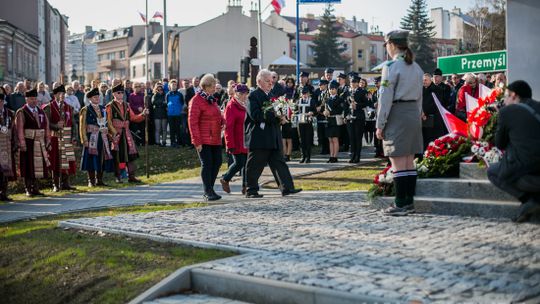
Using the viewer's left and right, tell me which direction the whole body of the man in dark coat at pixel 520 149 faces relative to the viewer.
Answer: facing away from the viewer and to the left of the viewer

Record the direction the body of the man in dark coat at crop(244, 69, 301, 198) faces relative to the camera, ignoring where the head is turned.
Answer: to the viewer's right

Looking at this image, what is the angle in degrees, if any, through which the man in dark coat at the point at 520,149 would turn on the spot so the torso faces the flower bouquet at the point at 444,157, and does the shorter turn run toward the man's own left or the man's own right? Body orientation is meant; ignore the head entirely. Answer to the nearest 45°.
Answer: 0° — they already face it

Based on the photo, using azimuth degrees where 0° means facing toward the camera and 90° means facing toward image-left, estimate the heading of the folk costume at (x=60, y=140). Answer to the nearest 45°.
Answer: approximately 0°

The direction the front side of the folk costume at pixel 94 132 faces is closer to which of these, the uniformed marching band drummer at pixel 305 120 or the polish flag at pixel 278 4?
the uniformed marching band drummer

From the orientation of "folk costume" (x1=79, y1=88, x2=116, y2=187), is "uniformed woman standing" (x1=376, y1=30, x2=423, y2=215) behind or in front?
in front

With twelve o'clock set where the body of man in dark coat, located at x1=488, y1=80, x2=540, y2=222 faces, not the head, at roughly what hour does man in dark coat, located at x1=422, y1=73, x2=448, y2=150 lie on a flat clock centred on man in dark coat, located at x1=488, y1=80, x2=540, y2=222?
man in dark coat, located at x1=422, y1=73, x2=448, y2=150 is roughly at 1 o'clock from man in dark coat, located at x1=488, y1=80, x2=540, y2=222.

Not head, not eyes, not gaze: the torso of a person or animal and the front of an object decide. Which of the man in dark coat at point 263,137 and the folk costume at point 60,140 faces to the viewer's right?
the man in dark coat

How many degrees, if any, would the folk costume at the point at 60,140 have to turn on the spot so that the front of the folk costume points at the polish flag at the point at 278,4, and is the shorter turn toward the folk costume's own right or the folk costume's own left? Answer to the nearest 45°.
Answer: approximately 135° to the folk costume's own left

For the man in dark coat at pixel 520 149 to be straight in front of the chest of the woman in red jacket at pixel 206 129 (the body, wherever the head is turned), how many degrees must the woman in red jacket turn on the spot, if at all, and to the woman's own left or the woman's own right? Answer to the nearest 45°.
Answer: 0° — they already face them

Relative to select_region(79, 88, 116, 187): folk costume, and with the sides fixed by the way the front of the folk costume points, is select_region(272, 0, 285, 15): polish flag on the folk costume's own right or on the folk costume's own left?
on the folk costume's own left
